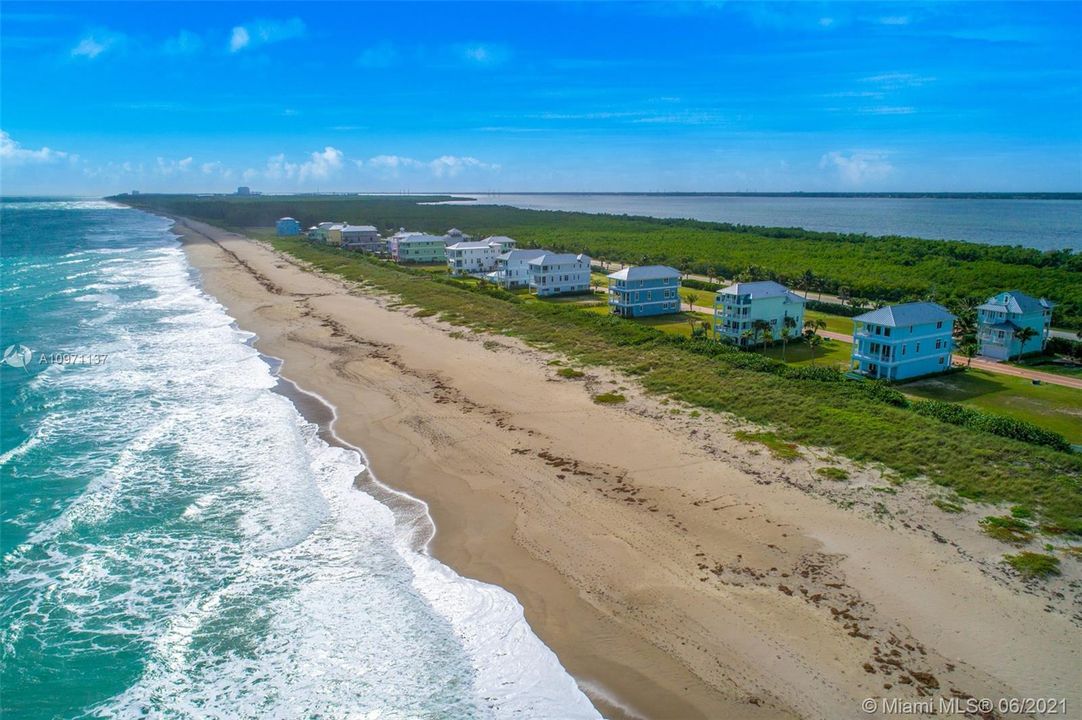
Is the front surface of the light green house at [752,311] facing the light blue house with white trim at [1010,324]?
no

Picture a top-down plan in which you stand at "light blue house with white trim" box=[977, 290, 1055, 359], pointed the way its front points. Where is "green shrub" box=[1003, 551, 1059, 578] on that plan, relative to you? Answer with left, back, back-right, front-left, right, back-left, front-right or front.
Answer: front-left

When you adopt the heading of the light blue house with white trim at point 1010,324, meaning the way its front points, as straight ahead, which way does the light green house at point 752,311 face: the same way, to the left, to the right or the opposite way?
the same way

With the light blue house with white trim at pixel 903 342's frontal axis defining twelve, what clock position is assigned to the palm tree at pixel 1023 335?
The palm tree is roughly at 6 o'clock from the light blue house with white trim.

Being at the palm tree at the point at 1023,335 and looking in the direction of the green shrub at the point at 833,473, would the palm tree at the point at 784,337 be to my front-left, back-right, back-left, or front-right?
front-right

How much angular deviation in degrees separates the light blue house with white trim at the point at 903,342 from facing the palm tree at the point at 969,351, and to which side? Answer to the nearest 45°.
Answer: approximately 180°

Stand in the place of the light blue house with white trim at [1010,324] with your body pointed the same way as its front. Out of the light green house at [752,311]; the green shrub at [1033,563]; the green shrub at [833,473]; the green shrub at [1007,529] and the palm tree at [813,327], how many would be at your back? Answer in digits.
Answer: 0

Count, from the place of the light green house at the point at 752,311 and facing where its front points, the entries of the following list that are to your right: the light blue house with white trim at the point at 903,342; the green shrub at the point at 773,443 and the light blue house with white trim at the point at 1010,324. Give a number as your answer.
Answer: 0

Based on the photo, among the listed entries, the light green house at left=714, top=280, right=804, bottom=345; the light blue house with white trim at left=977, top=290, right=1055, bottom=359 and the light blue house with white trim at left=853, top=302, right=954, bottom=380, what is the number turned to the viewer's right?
0

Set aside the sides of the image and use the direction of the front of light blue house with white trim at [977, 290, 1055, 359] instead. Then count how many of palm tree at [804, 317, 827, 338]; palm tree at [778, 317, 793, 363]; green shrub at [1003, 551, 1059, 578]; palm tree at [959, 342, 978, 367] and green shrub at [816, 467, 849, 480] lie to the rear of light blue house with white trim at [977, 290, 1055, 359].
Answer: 0

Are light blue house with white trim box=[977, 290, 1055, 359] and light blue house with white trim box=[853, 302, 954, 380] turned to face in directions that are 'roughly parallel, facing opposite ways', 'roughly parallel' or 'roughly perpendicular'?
roughly parallel

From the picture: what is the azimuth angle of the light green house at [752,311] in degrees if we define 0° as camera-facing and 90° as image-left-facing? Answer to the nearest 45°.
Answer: approximately 45°

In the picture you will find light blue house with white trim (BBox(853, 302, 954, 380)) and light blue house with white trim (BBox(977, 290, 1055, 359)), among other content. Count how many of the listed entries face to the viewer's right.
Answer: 0

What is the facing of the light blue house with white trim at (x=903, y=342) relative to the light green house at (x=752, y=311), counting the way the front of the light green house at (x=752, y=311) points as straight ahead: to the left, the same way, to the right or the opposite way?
the same way

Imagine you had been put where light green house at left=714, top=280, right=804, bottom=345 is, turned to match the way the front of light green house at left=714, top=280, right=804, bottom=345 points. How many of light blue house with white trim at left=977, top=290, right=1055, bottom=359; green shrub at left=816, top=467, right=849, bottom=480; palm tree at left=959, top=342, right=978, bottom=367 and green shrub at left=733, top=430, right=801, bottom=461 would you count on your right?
0
